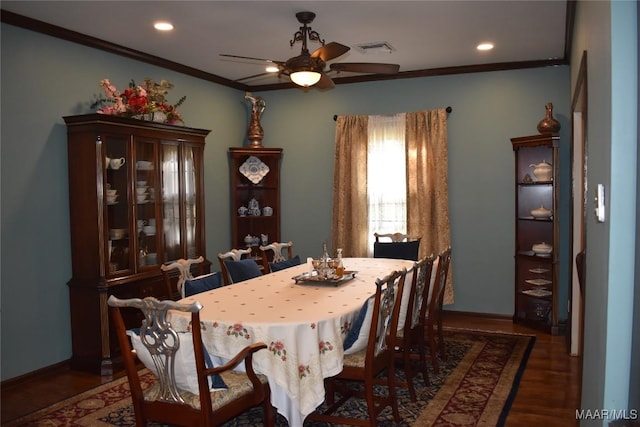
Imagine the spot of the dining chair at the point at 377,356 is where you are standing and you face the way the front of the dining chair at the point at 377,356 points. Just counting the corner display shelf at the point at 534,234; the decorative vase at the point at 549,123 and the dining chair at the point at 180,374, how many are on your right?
2

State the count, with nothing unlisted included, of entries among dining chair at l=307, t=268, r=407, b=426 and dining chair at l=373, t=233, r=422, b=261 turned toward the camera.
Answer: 1

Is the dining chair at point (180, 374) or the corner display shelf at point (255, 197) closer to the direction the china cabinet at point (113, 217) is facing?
the dining chair

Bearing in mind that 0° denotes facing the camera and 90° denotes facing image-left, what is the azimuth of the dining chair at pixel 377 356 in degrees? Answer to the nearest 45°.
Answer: approximately 135°

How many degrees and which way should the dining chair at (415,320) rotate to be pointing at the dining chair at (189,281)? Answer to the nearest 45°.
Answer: approximately 45° to its left

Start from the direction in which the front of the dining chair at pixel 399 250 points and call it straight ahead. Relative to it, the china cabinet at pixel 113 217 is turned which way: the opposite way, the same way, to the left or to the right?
to the left

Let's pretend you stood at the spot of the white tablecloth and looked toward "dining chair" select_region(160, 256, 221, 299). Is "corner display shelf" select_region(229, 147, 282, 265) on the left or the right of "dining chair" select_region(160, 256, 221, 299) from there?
right

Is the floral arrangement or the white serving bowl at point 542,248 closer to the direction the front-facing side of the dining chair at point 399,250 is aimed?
the floral arrangement

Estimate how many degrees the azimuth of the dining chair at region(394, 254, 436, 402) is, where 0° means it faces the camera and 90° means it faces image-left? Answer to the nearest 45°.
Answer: approximately 135°

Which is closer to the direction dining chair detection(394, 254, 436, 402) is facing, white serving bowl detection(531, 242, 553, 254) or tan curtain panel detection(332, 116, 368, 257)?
the tan curtain panel

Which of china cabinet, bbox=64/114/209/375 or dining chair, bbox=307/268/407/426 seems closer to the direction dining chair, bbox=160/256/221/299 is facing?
the dining chair
